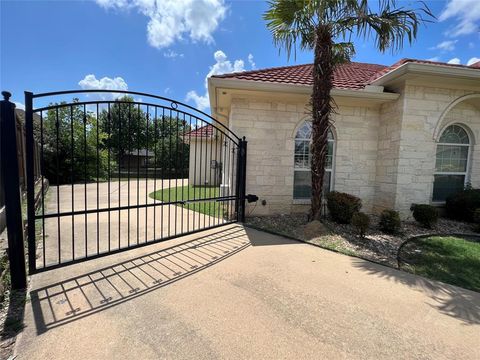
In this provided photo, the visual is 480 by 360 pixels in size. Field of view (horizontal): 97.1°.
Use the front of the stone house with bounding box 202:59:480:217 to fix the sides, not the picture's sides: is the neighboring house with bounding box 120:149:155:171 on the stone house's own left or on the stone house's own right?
on the stone house's own right

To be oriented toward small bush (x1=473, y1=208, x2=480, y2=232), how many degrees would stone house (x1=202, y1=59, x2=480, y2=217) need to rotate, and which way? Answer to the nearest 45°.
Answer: approximately 90° to its left

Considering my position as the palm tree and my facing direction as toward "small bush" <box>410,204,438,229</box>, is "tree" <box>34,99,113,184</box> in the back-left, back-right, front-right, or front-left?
back-left

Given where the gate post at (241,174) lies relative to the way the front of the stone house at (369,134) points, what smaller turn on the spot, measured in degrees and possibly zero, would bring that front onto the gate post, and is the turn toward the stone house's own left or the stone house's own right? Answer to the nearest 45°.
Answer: approximately 45° to the stone house's own right

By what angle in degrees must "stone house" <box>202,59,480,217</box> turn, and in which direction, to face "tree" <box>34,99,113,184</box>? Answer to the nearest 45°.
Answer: approximately 90° to its right

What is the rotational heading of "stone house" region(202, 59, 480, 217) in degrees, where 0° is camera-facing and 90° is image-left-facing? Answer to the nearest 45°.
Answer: approximately 0°
